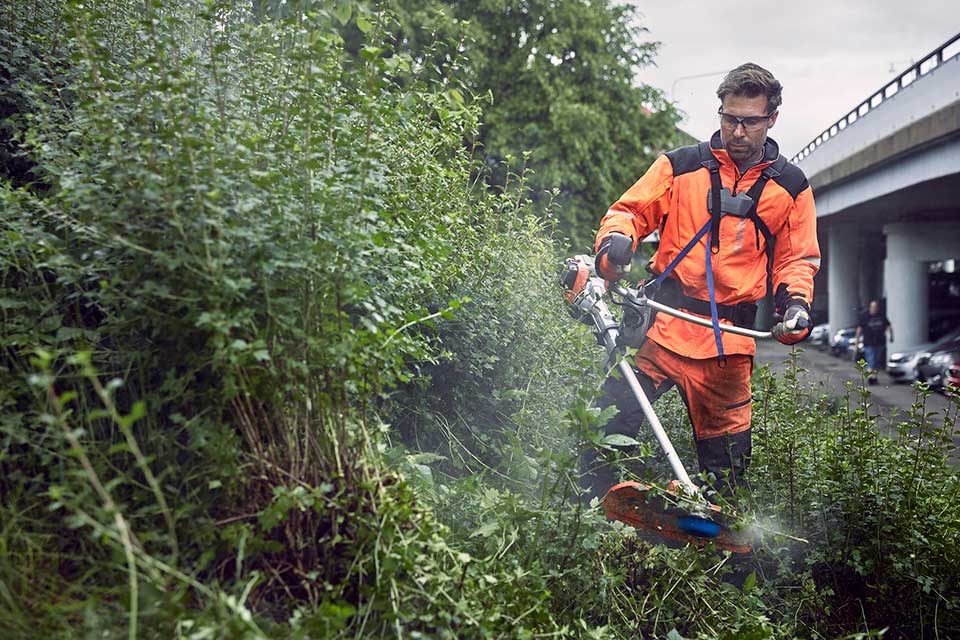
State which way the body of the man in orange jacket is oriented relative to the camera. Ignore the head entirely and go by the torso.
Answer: toward the camera

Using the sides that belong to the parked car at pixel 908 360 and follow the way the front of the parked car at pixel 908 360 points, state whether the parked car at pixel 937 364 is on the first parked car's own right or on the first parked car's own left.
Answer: on the first parked car's own left

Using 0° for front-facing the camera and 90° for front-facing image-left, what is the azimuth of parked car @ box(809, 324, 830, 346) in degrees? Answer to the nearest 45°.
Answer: approximately 45°

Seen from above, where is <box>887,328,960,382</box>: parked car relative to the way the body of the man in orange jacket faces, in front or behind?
behind

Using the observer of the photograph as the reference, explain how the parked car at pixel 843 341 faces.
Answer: facing the viewer and to the left of the viewer

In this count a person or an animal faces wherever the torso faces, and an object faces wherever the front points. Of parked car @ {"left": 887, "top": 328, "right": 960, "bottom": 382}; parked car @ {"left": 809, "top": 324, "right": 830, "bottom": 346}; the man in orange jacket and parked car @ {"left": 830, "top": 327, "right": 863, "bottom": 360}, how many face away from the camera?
0

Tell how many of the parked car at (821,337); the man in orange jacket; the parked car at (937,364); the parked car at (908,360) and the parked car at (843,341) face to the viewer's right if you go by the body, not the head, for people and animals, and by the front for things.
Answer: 0

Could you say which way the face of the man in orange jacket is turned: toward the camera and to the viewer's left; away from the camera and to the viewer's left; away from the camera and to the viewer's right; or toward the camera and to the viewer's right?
toward the camera and to the viewer's left

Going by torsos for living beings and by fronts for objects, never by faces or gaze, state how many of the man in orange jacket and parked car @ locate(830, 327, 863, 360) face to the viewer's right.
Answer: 0
